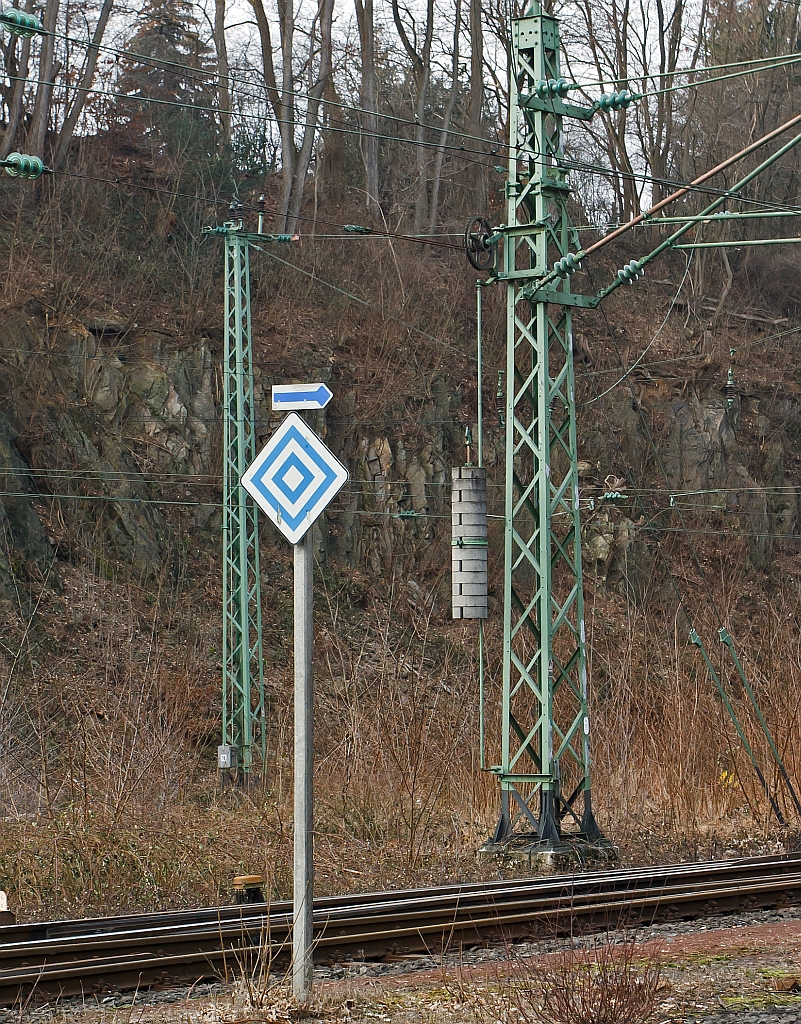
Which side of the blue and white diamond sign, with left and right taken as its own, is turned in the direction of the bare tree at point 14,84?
back

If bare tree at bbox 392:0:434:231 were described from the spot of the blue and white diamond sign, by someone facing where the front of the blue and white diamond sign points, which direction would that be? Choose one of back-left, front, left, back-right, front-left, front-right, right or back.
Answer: back

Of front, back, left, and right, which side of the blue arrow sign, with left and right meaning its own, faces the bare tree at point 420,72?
back

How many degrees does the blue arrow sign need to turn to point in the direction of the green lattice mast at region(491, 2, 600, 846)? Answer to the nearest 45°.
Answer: approximately 180°

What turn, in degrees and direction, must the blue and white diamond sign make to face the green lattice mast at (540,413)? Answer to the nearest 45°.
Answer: approximately 180°

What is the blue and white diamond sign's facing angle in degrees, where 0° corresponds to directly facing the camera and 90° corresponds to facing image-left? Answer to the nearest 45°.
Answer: approximately 0°

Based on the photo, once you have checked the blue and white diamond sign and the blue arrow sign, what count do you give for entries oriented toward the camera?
2

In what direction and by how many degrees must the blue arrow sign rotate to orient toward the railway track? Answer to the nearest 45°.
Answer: approximately 180°

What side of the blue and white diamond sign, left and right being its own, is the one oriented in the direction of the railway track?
back
